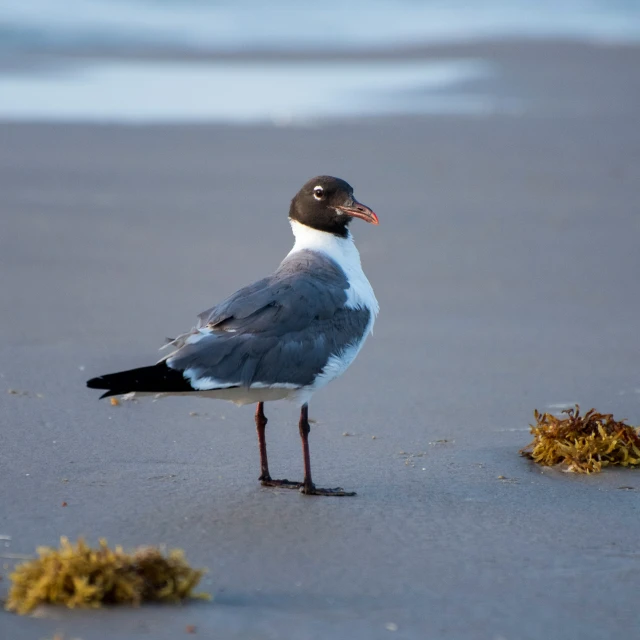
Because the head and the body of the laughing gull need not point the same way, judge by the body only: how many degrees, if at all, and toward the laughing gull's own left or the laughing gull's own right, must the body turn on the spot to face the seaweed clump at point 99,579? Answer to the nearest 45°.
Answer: approximately 90° to the laughing gull's own right

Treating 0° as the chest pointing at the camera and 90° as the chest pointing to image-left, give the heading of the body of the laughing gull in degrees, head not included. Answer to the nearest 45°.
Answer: approximately 270°
